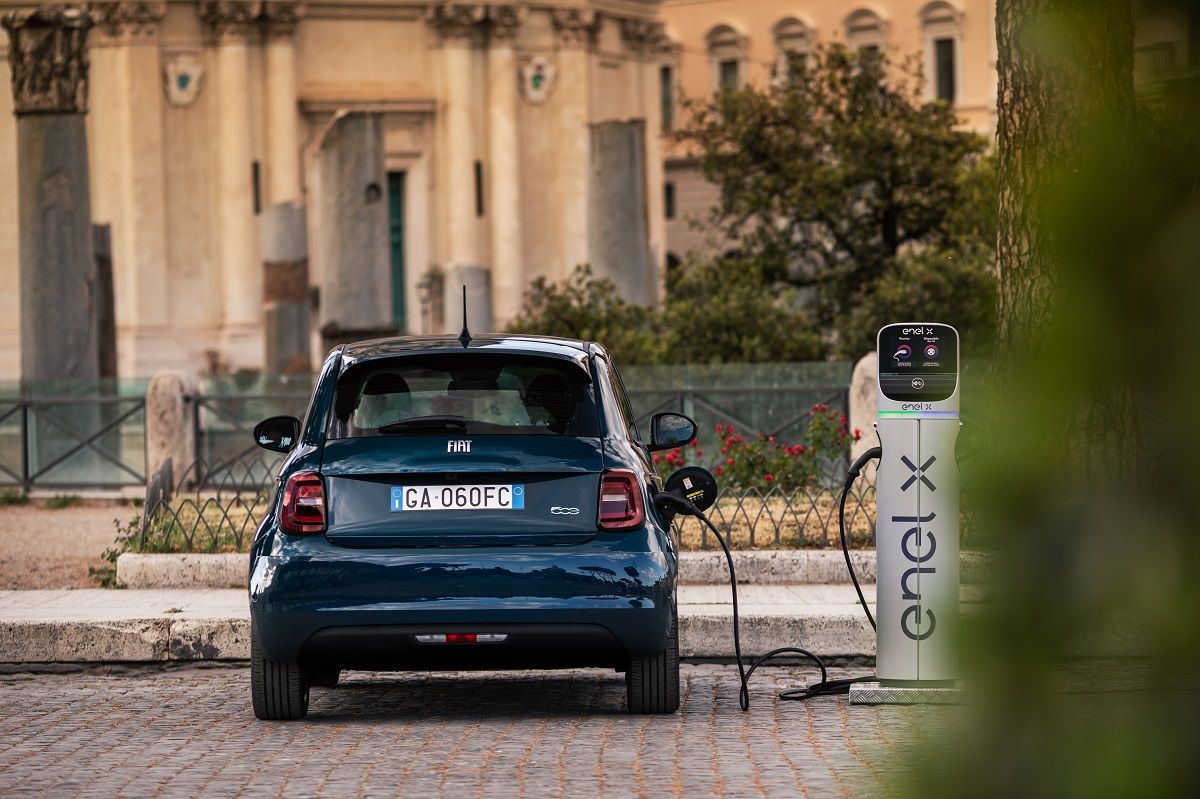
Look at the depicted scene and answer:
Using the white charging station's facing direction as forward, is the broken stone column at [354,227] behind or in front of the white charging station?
behind

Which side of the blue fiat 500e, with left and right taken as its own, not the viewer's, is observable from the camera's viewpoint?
back

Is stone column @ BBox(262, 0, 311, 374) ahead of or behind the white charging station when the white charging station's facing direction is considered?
behind

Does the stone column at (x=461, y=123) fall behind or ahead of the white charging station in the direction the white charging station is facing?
behind

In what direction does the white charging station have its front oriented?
toward the camera

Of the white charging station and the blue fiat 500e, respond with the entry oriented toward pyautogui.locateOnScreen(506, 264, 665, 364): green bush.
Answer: the blue fiat 500e

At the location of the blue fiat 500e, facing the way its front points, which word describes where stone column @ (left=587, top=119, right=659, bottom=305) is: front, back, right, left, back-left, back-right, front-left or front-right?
front

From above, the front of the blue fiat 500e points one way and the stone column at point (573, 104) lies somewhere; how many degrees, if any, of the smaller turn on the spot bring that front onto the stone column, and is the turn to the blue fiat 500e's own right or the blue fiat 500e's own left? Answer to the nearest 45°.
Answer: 0° — it already faces it

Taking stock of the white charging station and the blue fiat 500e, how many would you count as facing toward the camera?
1

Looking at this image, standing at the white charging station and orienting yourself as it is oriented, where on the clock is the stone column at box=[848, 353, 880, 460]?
The stone column is roughly at 6 o'clock from the white charging station.

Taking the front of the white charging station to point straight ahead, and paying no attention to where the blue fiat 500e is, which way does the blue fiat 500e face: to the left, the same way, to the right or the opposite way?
the opposite way

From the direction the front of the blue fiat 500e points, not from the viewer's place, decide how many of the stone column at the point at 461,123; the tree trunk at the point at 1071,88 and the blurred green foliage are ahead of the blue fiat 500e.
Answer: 1

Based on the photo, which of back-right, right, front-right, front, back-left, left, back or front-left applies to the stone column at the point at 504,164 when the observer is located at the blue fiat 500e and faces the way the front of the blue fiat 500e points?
front

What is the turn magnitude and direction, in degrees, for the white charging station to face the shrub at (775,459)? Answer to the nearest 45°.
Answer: approximately 180°

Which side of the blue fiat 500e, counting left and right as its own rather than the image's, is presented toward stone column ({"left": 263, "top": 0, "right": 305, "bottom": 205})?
front

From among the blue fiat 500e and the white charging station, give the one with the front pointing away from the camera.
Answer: the blue fiat 500e
